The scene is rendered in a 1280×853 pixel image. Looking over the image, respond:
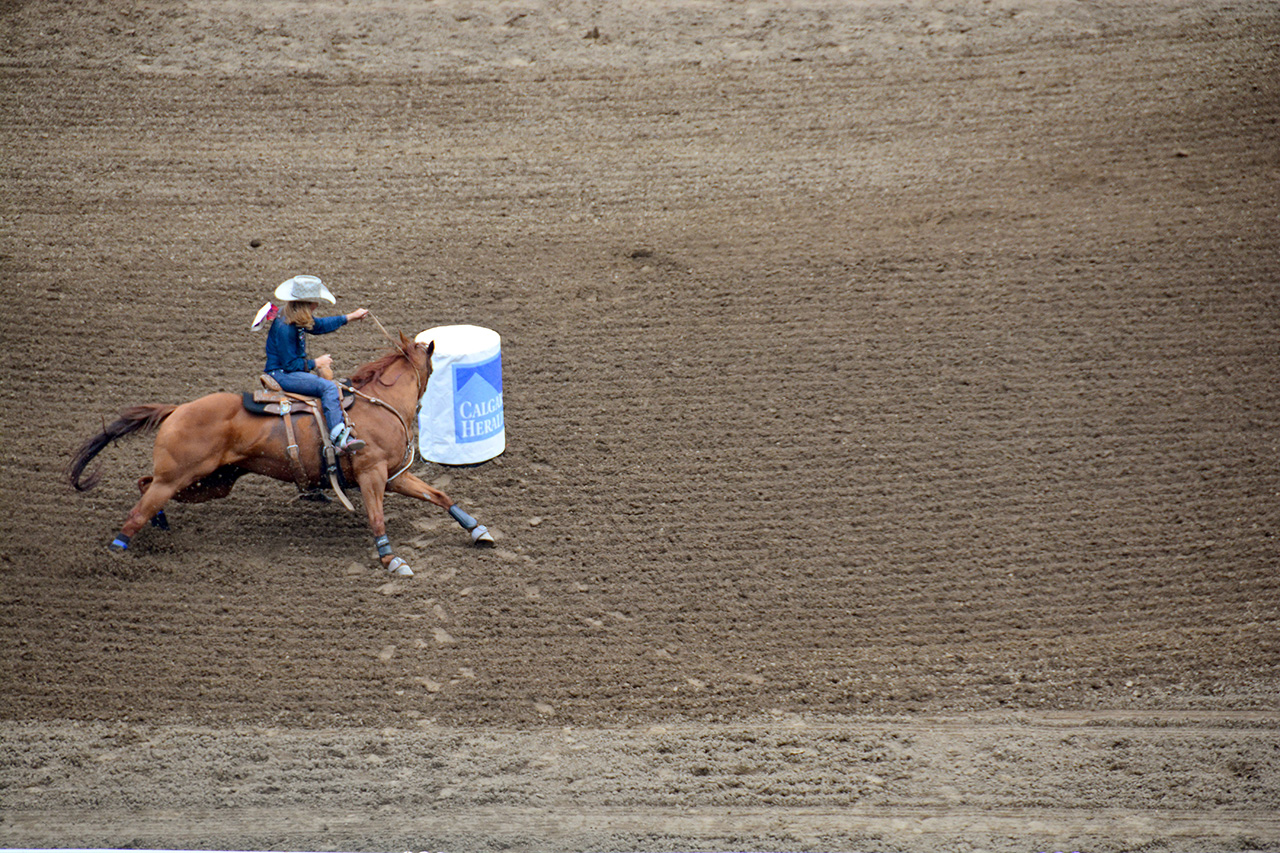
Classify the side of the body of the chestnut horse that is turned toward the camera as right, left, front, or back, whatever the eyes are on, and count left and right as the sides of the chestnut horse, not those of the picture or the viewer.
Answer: right

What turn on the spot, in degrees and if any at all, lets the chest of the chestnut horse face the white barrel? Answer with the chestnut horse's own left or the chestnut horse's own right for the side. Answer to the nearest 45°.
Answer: approximately 45° to the chestnut horse's own left

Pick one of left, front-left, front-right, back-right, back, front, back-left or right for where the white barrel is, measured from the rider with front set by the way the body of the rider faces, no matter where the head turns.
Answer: front-left

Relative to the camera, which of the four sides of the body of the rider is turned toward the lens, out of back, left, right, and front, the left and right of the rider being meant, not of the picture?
right
